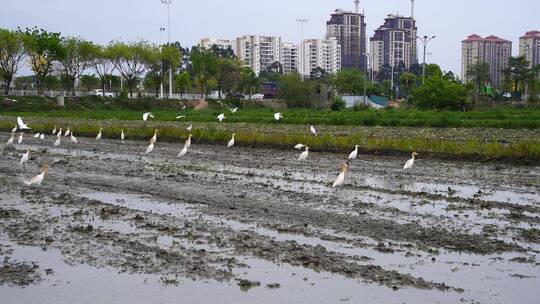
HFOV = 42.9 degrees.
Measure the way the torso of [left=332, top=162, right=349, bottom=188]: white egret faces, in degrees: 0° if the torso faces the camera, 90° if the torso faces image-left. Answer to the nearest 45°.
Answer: approximately 270°
